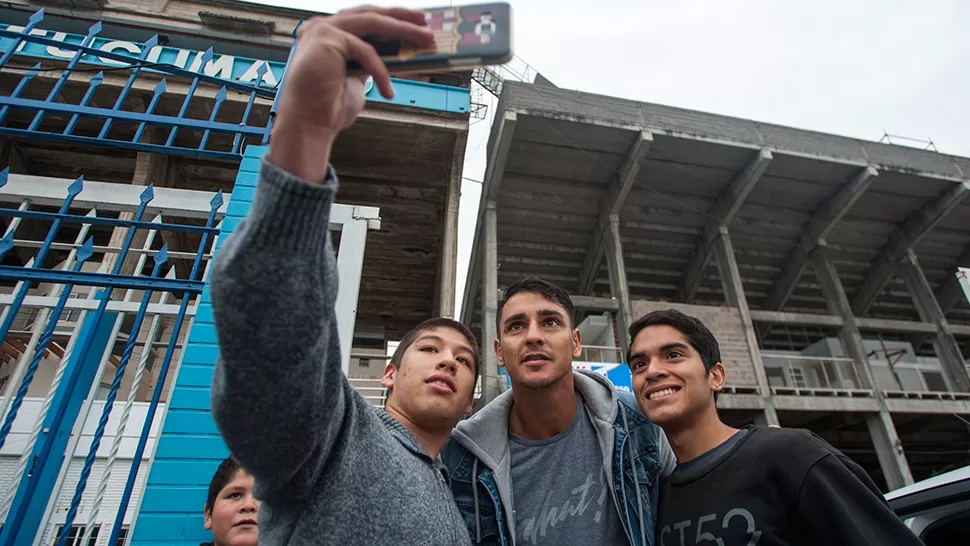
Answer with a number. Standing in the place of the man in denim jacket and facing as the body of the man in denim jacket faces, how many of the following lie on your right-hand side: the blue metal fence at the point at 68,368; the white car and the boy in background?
2

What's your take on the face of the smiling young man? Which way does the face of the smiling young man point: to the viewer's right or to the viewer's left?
to the viewer's left

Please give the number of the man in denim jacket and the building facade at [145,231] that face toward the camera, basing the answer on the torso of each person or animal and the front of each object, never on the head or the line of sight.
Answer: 2

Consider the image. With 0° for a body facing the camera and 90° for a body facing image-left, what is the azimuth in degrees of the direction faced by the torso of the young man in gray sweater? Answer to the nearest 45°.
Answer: approximately 315°

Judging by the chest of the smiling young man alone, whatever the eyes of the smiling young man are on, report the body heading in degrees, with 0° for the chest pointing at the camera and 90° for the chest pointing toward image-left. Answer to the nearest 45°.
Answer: approximately 45°

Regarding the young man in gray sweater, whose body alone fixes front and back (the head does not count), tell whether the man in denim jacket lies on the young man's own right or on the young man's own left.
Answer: on the young man's own left

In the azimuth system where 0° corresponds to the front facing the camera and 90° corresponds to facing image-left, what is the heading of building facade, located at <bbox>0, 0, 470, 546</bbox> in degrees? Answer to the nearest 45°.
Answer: approximately 0°

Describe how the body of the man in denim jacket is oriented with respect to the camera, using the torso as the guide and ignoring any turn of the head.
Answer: toward the camera
